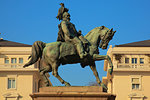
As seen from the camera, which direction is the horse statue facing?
to the viewer's right
